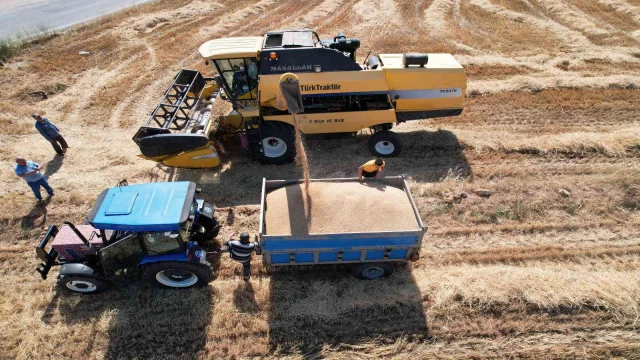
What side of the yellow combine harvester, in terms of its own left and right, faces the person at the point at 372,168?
left

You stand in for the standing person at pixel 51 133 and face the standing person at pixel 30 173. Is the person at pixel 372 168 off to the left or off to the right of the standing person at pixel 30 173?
left

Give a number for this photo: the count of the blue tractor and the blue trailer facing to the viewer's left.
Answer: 2

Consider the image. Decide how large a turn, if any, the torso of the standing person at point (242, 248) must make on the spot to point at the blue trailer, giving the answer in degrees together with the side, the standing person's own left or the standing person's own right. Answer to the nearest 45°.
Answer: approximately 135° to the standing person's own right

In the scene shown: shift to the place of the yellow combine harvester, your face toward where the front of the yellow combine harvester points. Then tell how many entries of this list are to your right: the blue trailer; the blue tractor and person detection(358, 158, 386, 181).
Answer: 0

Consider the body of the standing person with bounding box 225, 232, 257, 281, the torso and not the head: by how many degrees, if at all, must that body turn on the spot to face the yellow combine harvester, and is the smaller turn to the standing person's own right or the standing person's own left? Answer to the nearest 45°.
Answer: approximately 45° to the standing person's own right

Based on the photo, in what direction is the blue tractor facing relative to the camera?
to the viewer's left

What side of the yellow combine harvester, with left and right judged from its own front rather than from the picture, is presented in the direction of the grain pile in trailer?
left

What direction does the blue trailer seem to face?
to the viewer's left

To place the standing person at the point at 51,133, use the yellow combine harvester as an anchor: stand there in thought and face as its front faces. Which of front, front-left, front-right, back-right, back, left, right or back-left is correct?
front

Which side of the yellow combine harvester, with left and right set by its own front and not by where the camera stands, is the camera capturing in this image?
left

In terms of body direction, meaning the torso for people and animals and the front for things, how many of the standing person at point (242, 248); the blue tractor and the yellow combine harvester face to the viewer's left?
2

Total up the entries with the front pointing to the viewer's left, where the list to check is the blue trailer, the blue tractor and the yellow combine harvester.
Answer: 3

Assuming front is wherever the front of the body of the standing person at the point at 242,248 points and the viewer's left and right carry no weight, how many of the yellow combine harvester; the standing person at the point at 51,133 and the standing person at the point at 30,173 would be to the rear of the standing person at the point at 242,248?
0

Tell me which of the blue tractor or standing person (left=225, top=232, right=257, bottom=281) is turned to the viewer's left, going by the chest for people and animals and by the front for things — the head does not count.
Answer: the blue tractor

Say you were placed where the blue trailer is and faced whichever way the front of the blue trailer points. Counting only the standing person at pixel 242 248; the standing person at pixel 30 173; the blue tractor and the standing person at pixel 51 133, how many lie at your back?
0

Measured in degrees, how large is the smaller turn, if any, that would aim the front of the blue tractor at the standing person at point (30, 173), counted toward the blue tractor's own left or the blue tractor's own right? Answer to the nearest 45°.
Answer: approximately 90° to the blue tractor's own right
